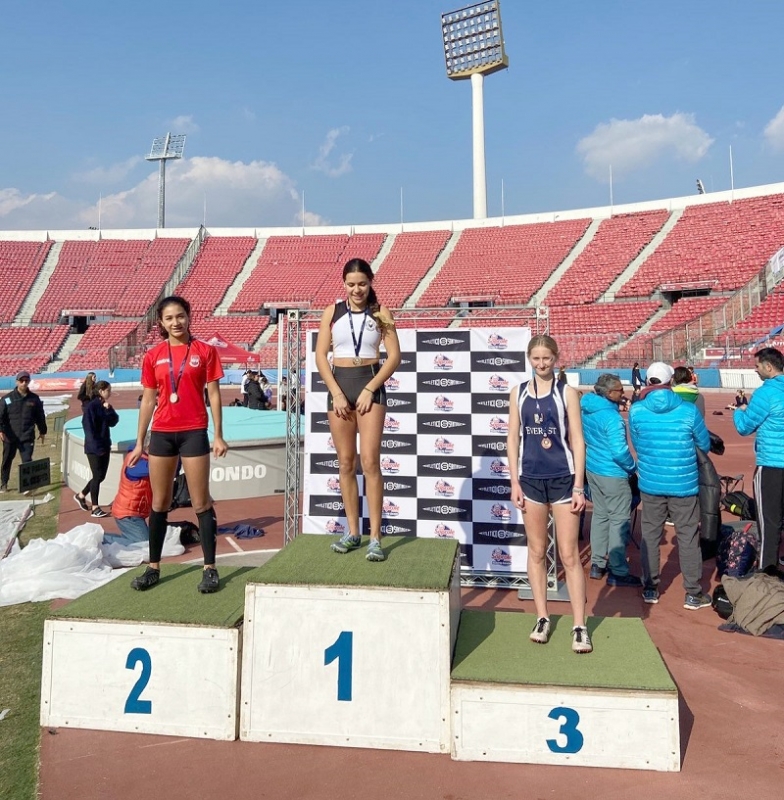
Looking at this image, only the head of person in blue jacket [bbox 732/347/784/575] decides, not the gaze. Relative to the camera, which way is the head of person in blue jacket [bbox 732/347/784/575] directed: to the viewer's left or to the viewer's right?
to the viewer's left

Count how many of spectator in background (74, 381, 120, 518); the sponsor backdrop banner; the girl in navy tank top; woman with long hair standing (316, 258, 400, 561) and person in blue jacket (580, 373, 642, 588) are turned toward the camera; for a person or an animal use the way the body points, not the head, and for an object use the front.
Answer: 3

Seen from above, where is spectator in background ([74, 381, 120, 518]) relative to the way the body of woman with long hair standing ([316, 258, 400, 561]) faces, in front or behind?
behind

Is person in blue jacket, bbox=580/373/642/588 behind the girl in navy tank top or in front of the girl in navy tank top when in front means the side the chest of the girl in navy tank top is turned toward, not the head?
behind

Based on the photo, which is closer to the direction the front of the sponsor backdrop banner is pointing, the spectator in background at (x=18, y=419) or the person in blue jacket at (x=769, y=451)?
the person in blue jacket

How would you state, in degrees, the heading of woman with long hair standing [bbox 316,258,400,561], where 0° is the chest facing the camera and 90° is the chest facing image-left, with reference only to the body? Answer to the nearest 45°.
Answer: approximately 0°

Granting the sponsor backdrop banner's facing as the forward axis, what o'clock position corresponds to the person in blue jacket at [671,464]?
The person in blue jacket is roughly at 10 o'clock from the sponsor backdrop banner.

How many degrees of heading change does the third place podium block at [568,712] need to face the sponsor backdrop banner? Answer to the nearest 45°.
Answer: approximately 180°
